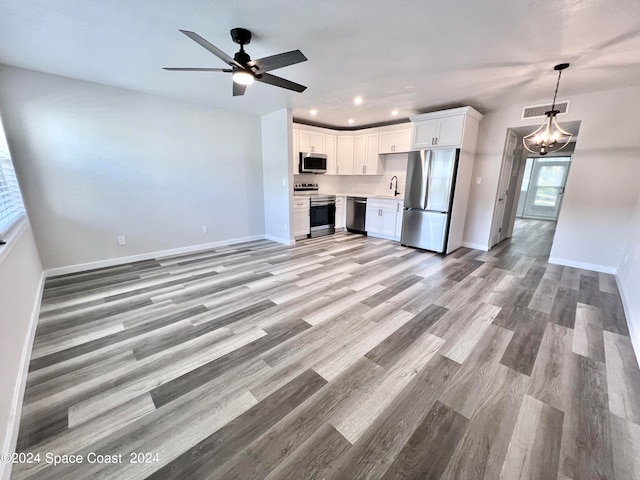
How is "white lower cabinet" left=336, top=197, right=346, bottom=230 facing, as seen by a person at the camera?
facing the viewer and to the right of the viewer

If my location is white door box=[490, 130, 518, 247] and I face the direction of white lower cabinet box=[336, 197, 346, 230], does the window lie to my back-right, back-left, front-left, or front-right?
front-left

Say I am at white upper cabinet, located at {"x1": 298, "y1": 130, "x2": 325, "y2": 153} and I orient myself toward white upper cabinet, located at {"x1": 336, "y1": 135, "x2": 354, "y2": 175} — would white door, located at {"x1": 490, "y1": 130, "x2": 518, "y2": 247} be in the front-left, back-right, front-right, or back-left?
front-right

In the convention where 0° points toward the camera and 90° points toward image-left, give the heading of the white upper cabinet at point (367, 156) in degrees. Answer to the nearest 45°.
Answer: approximately 45°

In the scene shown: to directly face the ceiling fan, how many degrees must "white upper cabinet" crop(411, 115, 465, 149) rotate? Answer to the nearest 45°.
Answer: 0° — it already faces it

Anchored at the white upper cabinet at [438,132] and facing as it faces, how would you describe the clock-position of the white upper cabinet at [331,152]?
the white upper cabinet at [331,152] is roughly at 2 o'clock from the white upper cabinet at [438,132].

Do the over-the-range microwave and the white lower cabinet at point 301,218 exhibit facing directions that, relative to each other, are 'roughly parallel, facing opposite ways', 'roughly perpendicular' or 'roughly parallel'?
roughly parallel

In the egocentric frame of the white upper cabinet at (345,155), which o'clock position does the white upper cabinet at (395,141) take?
the white upper cabinet at (395,141) is roughly at 10 o'clock from the white upper cabinet at (345,155).

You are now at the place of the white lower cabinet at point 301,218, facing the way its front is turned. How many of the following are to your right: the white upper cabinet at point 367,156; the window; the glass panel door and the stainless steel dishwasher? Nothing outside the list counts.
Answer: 1

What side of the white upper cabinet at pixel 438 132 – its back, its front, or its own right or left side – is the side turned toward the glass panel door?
back

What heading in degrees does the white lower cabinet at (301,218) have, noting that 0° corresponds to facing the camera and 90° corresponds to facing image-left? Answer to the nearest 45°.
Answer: approximately 315°

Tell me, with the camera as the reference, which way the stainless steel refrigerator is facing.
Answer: facing the viewer and to the left of the viewer

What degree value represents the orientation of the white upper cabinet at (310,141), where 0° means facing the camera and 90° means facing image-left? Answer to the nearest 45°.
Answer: approximately 315°

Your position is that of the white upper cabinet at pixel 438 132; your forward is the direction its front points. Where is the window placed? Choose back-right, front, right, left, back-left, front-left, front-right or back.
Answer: front
